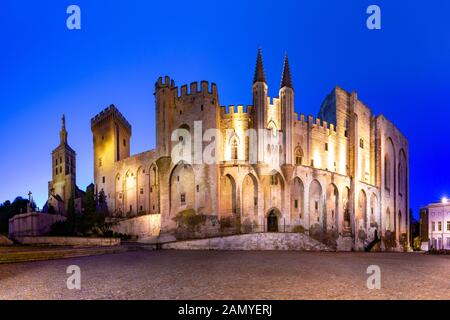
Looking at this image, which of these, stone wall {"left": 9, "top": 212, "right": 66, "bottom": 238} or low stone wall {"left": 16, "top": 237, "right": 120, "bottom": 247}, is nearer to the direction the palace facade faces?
the low stone wall

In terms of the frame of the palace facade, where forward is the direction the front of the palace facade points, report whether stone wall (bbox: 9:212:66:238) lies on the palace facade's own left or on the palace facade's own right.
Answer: on the palace facade's own right

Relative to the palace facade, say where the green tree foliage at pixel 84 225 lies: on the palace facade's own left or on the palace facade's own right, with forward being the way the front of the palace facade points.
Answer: on the palace facade's own right

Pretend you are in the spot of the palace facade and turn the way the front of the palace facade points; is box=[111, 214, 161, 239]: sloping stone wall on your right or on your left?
on your right

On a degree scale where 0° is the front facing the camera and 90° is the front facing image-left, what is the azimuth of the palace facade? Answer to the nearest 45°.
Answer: approximately 0°
